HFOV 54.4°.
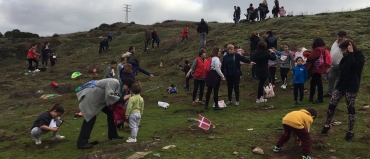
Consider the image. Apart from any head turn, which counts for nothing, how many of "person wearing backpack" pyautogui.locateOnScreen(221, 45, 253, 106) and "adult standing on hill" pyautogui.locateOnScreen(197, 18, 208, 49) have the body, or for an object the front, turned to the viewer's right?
0

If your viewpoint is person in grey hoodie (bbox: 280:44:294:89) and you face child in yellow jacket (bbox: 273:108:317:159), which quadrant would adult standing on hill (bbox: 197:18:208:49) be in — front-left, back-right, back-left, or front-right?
back-right

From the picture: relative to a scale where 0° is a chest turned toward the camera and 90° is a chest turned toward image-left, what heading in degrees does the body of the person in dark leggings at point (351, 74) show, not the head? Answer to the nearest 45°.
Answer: approximately 45°

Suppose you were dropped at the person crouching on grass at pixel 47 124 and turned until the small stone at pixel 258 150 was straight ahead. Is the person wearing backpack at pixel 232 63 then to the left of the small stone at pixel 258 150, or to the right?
left

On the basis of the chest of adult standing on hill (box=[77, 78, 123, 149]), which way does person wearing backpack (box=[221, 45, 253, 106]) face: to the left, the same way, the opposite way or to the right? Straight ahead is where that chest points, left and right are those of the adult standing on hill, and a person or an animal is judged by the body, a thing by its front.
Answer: to the right

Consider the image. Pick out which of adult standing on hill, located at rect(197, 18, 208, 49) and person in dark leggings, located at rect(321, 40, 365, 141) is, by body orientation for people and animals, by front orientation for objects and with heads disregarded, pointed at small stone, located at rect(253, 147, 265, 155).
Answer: the person in dark leggings

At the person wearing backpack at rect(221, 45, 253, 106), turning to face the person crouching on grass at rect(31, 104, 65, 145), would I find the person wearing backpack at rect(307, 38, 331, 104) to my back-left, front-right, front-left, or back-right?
back-left
